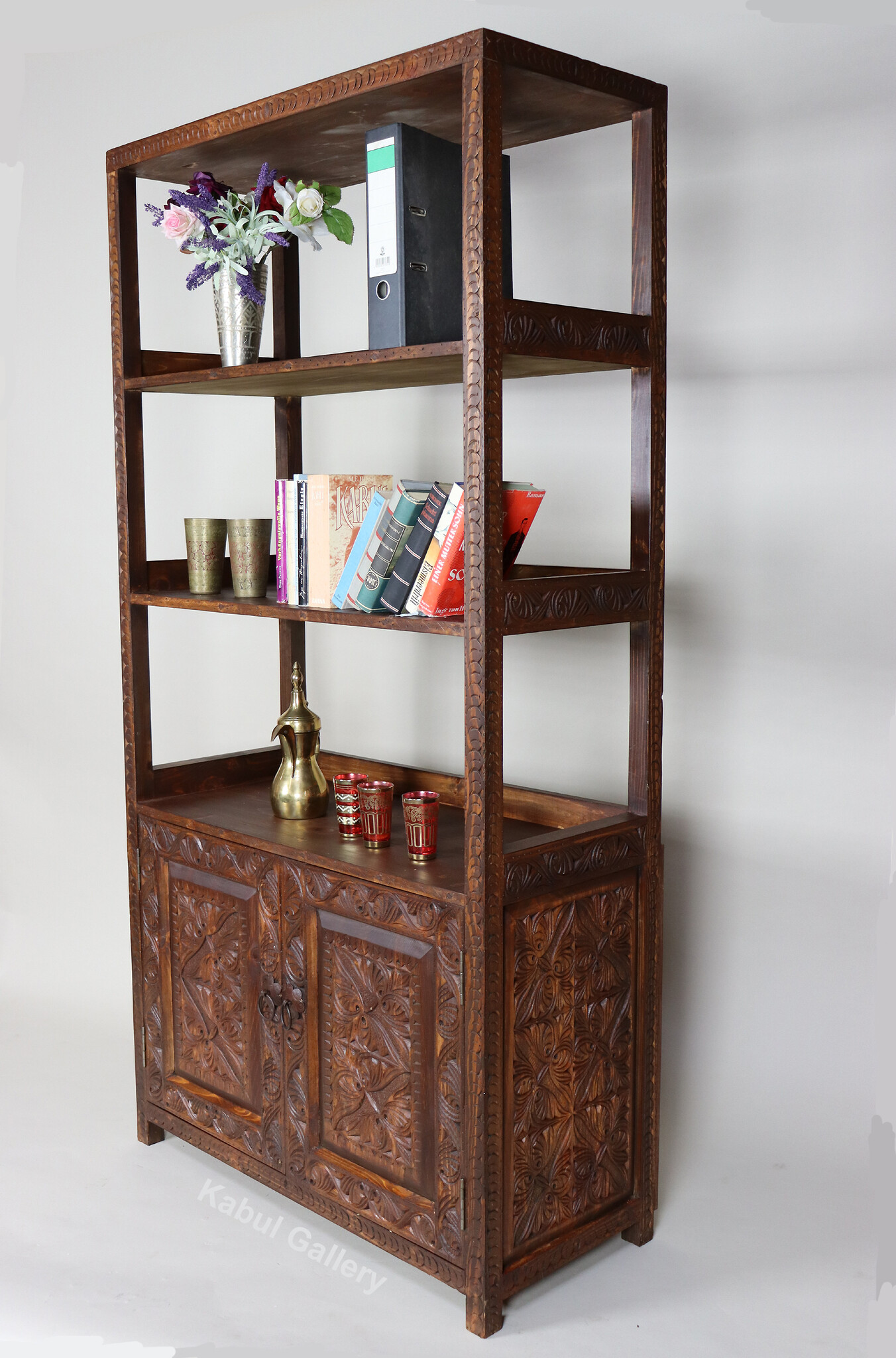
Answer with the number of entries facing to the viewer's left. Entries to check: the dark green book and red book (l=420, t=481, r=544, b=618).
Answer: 0

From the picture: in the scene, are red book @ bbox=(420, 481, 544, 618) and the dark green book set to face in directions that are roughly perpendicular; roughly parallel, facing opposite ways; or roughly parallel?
roughly parallel

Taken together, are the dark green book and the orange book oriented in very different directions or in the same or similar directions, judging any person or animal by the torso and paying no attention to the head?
same or similar directions

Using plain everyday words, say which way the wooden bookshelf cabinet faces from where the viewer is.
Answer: facing the viewer and to the left of the viewer

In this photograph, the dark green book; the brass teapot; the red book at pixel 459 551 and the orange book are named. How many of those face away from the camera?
0
